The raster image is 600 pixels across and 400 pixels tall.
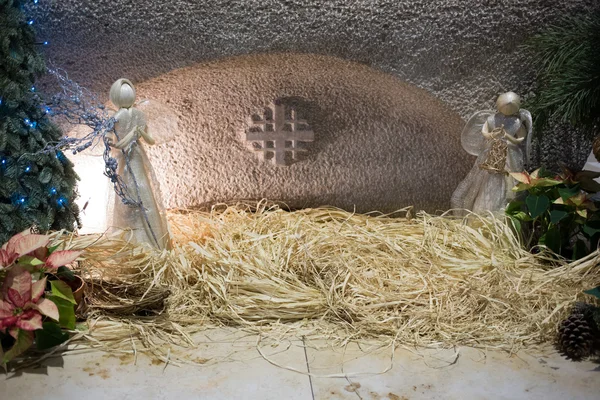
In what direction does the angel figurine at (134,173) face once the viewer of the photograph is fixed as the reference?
facing the viewer and to the right of the viewer

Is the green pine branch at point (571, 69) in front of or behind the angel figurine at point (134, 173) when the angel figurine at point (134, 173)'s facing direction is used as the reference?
in front

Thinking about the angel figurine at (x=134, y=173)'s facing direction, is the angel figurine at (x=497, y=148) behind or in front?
in front
